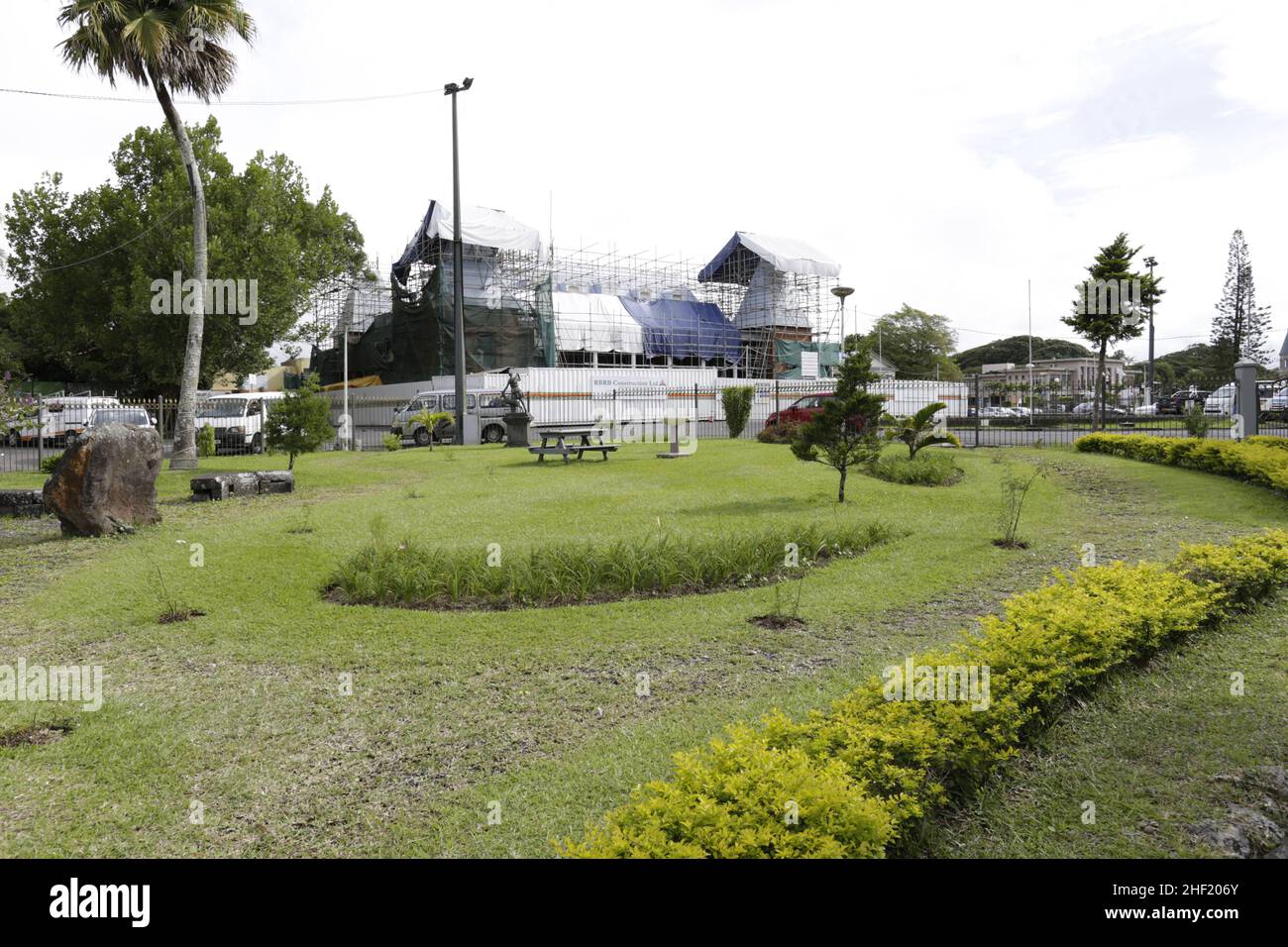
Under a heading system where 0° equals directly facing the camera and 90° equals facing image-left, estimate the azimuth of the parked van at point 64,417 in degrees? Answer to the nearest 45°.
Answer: approximately 45°

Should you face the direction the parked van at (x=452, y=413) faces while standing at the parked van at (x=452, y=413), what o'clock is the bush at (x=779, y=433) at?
The bush is roughly at 7 o'clock from the parked van.

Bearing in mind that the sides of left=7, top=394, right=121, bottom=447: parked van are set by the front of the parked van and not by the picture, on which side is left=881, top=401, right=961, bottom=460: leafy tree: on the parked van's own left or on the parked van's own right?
on the parked van's own left

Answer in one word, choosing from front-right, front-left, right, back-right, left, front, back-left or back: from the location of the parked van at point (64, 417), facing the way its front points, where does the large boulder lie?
front-left

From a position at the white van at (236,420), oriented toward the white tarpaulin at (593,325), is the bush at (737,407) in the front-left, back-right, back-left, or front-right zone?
front-right

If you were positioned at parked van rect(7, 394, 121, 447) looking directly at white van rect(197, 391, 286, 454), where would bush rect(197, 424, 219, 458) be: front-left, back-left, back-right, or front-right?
front-right

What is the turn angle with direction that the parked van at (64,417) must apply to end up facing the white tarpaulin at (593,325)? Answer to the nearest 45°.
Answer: approximately 180°

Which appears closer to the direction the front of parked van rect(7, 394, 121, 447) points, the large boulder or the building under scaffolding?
the large boulder

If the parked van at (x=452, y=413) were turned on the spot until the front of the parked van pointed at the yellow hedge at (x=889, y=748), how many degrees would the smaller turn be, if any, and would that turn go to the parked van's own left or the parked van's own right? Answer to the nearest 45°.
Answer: approximately 90° to the parked van's own left

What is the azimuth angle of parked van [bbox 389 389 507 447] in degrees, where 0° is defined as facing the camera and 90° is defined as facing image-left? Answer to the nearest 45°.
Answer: approximately 90°

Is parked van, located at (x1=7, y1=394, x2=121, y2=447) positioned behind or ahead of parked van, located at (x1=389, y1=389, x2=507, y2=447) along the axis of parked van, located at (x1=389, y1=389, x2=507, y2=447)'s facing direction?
ahead

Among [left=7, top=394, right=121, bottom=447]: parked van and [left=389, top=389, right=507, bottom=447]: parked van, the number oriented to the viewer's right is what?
0

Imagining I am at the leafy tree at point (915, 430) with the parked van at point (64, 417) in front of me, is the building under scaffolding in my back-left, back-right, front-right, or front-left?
front-right

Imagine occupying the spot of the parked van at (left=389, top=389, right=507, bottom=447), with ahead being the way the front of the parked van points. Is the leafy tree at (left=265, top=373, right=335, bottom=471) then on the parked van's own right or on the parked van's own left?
on the parked van's own left
